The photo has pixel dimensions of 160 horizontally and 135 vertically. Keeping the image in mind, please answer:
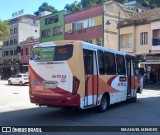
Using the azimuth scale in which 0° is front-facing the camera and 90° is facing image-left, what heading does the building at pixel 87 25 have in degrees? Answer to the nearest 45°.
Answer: approximately 45°

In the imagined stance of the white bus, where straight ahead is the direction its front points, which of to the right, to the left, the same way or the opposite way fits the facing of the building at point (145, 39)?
the opposite way

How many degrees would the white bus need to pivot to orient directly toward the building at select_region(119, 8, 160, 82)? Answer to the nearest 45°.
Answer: approximately 45° to its left

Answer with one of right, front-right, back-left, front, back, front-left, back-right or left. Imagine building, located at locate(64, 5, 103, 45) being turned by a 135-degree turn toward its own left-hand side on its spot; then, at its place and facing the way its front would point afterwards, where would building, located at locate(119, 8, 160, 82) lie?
front-right

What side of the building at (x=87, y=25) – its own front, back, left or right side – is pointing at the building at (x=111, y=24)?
left

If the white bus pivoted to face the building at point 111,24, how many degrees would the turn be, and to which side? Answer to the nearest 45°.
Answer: approximately 45° to its left

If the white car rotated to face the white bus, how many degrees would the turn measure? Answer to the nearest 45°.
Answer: approximately 135° to its left

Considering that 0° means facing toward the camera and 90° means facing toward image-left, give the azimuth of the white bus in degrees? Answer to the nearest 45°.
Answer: approximately 225°

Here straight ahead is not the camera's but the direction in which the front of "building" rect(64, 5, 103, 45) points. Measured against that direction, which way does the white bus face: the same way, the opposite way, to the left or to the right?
the opposite way

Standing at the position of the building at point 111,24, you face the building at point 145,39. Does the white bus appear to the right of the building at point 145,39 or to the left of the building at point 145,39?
right

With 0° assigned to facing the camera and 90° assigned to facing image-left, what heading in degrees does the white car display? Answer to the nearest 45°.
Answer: approximately 135°
